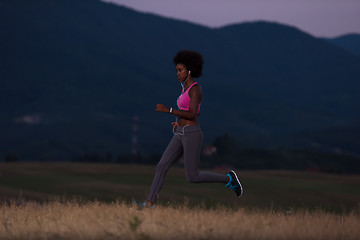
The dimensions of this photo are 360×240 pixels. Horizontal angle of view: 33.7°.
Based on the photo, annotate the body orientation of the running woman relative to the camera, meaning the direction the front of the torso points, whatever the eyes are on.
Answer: to the viewer's left
